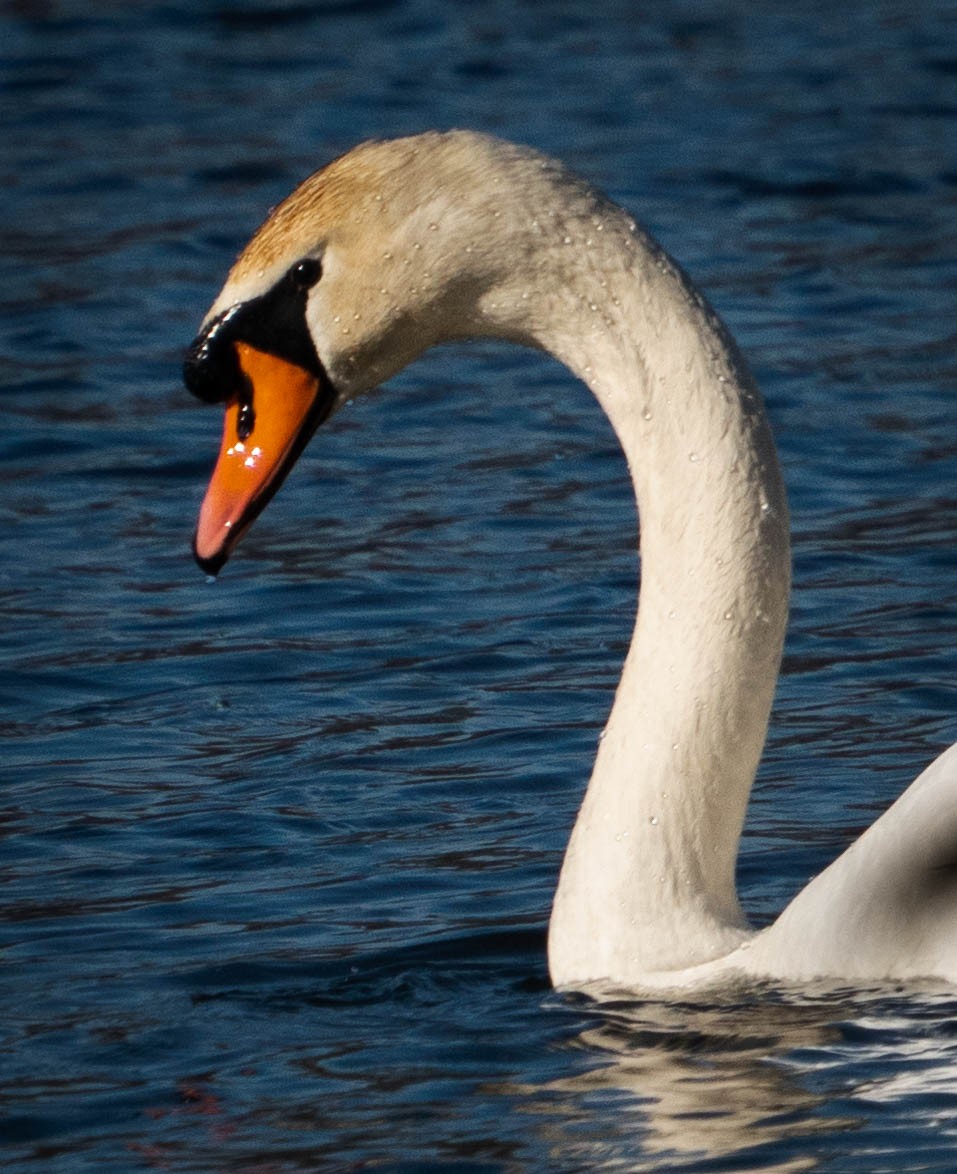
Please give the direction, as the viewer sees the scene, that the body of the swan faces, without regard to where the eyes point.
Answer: to the viewer's left
